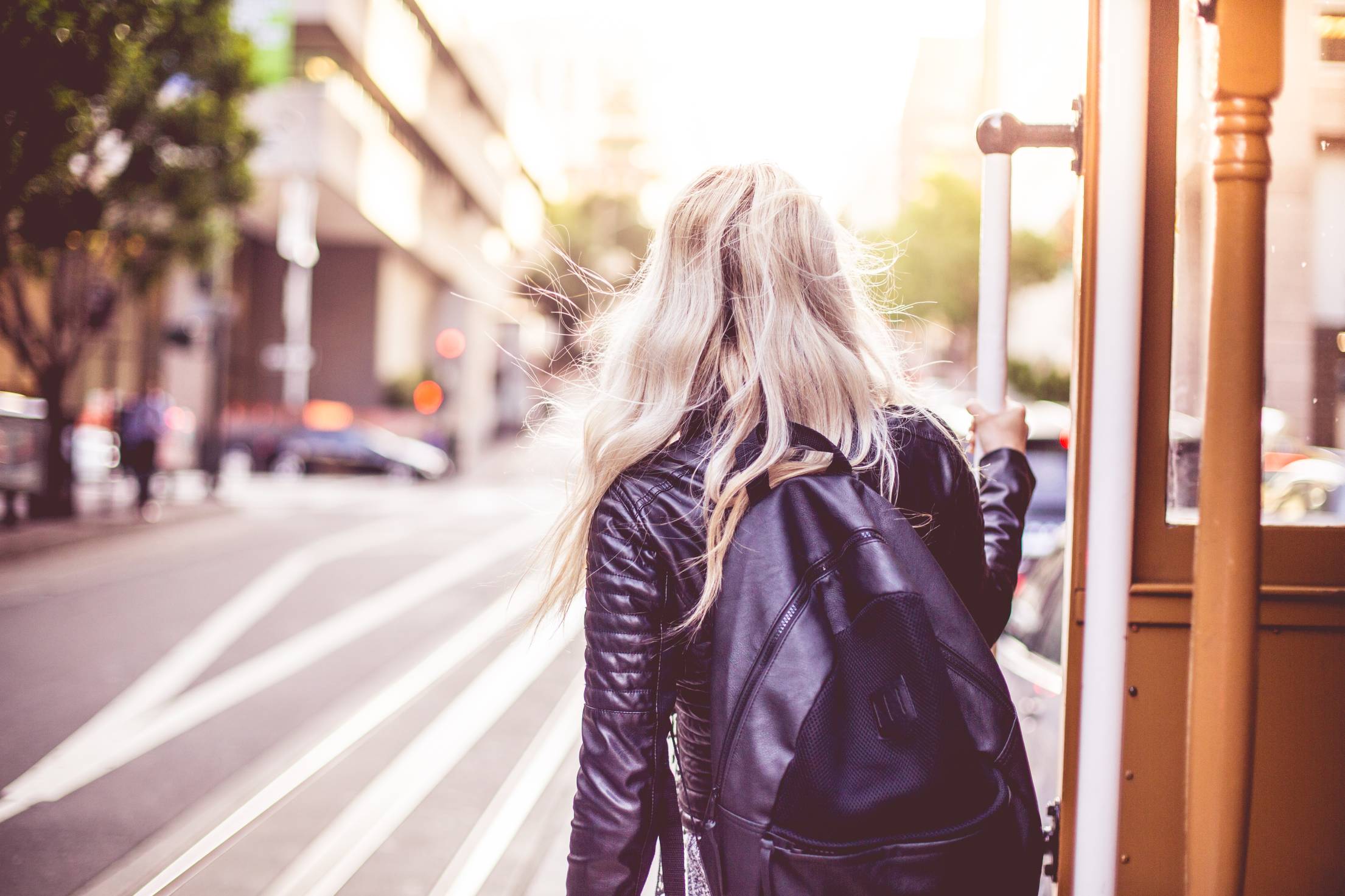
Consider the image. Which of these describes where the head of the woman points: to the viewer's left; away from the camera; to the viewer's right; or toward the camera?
away from the camera

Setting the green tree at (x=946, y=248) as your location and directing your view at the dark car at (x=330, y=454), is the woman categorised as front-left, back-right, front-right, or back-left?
front-left

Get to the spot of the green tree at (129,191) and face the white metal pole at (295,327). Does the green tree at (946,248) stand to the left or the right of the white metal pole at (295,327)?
right

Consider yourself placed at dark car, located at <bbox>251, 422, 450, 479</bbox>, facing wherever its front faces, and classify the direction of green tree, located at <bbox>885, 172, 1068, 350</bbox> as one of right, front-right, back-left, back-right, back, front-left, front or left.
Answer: front

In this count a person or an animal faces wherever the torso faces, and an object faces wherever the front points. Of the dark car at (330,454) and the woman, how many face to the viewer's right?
1

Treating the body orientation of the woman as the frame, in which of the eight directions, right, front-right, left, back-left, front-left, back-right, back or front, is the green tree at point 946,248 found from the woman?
front

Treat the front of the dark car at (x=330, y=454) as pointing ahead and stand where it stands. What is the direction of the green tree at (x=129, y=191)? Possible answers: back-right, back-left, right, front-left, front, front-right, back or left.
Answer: right

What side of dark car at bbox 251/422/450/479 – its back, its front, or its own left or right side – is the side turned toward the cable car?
right

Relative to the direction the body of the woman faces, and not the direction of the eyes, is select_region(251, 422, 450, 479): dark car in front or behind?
in front

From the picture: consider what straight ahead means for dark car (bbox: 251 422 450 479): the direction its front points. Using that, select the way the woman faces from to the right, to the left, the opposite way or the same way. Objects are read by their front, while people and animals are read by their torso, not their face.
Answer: to the left

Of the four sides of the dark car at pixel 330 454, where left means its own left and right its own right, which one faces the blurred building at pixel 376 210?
left

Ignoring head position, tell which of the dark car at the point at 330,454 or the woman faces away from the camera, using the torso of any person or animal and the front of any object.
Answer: the woman

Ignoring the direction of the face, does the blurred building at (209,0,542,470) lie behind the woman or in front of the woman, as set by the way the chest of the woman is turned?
in front

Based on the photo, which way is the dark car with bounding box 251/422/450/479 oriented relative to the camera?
to the viewer's right

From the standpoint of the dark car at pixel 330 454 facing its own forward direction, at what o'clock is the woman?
The woman is roughly at 3 o'clock from the dark car.

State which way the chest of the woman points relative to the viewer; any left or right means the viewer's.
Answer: facing away from the viewer
